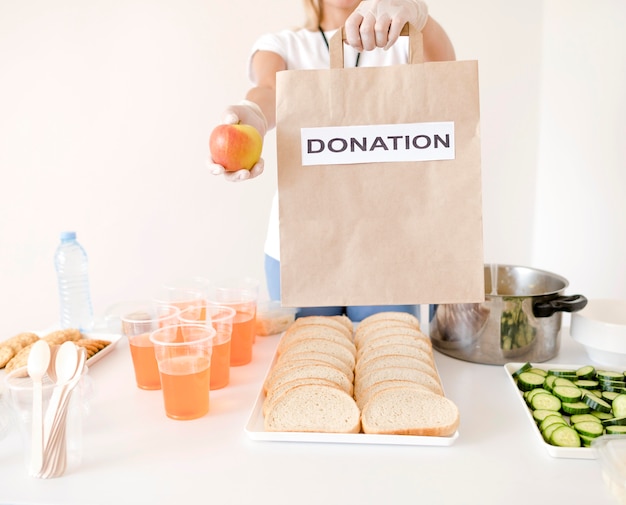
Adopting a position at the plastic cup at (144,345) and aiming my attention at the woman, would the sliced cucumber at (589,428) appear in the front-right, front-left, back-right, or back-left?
front-right

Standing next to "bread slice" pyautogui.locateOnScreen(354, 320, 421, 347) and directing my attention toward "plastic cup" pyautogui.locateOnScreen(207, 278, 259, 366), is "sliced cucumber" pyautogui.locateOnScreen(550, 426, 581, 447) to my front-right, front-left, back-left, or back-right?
back-left

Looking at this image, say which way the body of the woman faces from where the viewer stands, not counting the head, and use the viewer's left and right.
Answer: facing the viewer
